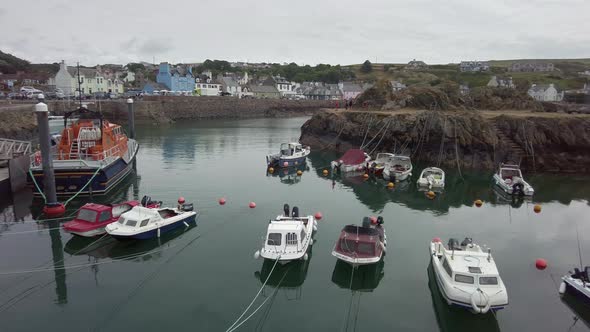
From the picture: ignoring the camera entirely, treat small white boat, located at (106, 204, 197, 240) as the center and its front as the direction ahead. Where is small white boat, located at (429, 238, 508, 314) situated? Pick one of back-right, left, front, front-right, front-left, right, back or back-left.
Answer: left

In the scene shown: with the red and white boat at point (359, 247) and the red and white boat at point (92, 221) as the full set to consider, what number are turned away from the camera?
0

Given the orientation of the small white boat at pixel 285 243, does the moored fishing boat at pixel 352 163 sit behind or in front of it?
behind

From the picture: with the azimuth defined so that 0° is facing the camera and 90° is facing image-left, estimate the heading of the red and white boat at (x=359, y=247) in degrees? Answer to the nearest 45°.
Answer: approximately 45°

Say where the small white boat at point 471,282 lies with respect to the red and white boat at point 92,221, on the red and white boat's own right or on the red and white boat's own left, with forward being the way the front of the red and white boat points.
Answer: on the red and white boat's own left

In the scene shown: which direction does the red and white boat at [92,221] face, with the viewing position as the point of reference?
facing the viewer and to the left of the viewer

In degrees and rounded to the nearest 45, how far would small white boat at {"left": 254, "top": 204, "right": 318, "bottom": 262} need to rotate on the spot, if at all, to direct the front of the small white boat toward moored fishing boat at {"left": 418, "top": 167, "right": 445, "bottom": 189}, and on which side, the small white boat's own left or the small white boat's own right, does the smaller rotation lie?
approximately 180°

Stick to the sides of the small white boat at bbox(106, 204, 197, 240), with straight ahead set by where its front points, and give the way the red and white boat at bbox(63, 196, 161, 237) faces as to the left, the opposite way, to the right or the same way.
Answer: the same way

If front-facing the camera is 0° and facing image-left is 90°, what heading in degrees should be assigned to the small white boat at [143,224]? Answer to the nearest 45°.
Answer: approximately 45°

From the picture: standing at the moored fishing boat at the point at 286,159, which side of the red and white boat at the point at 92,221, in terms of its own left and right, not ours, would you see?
back

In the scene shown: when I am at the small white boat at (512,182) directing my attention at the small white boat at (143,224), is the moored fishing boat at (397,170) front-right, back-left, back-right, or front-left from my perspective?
front-right

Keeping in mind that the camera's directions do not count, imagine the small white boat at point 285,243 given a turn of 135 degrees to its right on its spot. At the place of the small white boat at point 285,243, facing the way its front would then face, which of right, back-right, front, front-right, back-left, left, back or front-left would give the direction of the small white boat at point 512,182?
front-right

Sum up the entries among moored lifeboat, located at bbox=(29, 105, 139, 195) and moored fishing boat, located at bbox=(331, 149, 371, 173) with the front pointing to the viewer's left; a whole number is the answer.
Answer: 0
